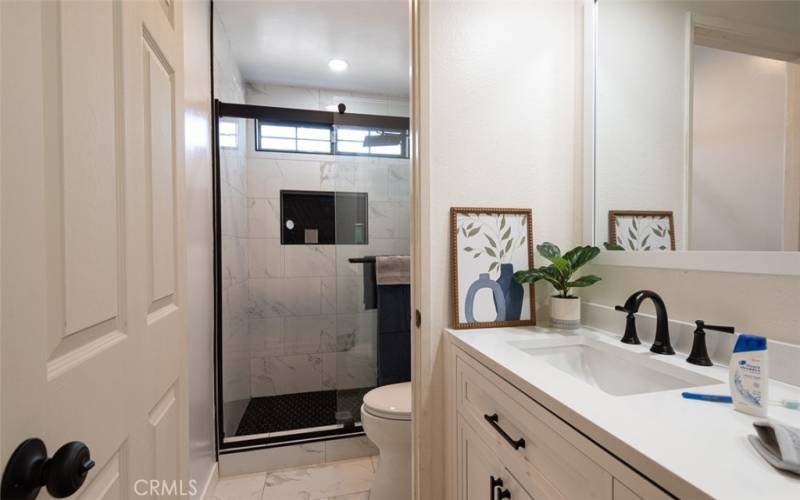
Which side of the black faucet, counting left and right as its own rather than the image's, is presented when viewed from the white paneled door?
front

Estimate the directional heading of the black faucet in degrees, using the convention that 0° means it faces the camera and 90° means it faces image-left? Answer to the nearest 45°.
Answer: approximately 45°

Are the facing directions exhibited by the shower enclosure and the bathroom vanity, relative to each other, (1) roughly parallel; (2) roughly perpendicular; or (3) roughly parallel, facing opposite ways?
roughly perpendicular

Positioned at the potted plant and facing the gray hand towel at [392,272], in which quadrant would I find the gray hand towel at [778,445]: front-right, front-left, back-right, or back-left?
back-left

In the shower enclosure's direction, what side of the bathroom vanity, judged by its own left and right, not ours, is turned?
right

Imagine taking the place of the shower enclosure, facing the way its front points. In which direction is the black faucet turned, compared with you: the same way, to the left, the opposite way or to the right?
to the right
